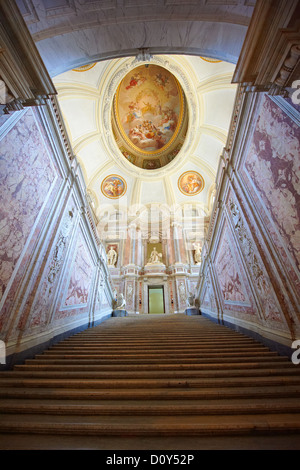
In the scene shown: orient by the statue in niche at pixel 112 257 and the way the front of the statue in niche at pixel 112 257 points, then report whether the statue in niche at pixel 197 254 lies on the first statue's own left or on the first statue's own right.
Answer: on the first statue's own left

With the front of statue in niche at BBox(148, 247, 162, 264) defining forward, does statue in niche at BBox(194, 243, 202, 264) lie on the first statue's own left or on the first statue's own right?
on the first statue's own left

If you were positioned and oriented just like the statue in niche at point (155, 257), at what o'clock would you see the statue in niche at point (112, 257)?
the statue in niche at point (112, 257) is roughly at 3 o'clock from the statue in niche at point (155, 257).

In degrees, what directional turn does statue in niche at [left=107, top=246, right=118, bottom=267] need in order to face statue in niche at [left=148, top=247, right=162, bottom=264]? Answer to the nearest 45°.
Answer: approximately 90° to its left

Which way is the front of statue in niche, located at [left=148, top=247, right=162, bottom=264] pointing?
toward the camera

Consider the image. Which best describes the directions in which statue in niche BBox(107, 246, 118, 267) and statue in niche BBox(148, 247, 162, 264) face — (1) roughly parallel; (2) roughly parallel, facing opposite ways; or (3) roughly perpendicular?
roughly parallel

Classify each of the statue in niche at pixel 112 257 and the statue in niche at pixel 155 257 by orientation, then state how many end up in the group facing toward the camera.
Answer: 2
